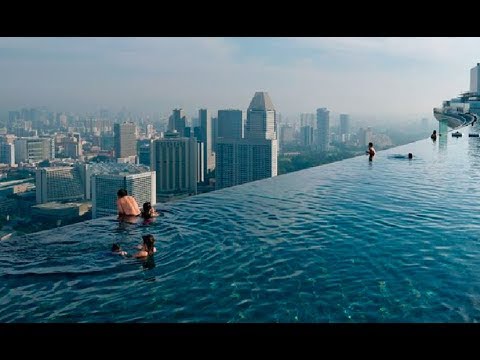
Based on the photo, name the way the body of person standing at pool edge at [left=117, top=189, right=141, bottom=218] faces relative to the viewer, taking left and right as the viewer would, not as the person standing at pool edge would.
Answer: facing away from the viewer and to the left of the viewer

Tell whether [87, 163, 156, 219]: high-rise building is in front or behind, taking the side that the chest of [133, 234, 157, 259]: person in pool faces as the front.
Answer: in front

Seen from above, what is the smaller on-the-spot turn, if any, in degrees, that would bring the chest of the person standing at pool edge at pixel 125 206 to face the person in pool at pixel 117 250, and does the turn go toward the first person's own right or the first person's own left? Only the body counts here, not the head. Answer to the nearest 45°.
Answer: approximately 135° to the first person's own left

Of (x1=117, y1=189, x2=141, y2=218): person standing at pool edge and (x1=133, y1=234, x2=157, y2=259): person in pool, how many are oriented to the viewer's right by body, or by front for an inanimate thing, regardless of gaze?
0

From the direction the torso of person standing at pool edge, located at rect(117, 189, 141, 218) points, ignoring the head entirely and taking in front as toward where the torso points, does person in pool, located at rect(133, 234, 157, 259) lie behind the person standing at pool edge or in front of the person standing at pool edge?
behind

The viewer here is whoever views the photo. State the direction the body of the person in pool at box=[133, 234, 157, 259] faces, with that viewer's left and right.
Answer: facing away from the viewer and to the left of the viewer
